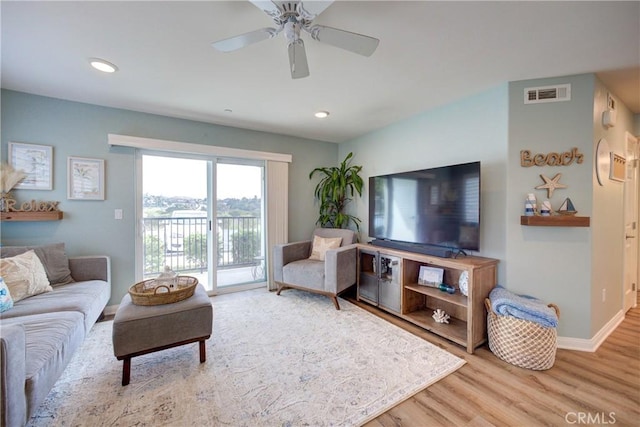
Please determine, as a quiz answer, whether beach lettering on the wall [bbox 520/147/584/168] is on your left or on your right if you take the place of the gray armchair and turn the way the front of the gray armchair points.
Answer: on your left

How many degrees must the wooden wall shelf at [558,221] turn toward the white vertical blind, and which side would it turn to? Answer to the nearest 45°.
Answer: approximately 90° to its right

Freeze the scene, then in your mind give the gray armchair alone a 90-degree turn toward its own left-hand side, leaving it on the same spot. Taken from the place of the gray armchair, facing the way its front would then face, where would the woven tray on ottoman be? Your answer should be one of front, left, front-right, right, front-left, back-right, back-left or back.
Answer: right

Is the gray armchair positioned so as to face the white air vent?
no

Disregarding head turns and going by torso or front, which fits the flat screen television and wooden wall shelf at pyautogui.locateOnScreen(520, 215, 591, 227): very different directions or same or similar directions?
same or similar directions

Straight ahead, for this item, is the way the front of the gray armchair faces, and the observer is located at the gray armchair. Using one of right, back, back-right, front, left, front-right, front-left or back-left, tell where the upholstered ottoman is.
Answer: front

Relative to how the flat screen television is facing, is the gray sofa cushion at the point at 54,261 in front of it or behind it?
in front

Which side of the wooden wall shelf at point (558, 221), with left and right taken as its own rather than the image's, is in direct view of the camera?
front

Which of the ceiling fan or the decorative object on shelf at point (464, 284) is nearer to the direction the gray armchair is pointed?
the ceiling fan

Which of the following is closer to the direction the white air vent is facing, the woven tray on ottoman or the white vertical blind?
the woven tray on ottoman

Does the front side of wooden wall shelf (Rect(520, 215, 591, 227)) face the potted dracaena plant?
no

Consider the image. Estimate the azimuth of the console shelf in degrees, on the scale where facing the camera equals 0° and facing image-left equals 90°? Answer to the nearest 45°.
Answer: approximately 45°

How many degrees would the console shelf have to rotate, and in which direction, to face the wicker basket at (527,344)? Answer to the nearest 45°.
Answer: approximately 90° to its left

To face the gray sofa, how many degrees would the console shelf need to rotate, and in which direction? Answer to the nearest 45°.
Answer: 0° — it already faces it

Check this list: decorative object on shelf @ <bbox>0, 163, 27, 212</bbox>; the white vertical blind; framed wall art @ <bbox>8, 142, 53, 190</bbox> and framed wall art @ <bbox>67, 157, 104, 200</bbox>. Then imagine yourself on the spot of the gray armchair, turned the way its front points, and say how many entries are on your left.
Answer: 0
